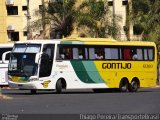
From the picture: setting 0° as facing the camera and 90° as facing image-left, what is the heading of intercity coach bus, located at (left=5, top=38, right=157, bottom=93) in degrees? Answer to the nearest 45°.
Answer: approximately 45°
